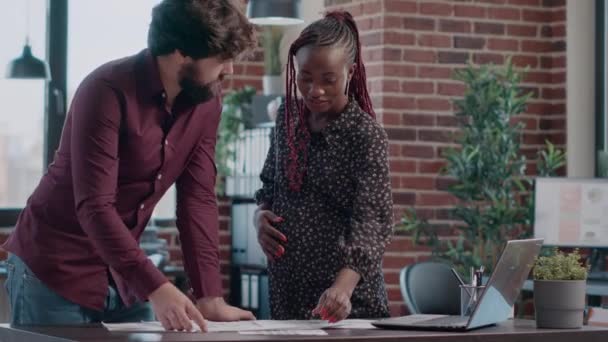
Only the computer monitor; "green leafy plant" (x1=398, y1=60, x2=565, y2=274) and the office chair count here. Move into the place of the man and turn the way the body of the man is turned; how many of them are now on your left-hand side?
3

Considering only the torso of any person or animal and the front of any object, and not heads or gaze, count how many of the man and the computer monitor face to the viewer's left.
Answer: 0

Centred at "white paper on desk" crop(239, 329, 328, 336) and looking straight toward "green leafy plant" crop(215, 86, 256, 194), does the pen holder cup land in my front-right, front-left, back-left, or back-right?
front-right

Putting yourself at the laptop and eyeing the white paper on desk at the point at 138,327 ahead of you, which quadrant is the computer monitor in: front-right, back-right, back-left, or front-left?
back-right

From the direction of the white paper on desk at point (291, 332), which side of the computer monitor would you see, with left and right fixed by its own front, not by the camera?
front

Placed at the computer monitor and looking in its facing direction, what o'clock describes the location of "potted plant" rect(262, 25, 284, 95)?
The potted plant is roughly at 4 o'clock from the computer monitor.

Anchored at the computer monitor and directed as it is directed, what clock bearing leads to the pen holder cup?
The pen holder cup is roughly at 12 o'clock from the computer monitor.

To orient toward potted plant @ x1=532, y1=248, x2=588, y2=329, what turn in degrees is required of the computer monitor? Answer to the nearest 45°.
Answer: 0° — it already faces it

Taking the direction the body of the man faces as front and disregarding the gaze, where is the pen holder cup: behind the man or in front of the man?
in front

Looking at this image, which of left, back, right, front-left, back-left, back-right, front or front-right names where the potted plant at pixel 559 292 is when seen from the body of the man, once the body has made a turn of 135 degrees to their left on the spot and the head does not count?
right

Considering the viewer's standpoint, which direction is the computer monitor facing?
facing the viewer

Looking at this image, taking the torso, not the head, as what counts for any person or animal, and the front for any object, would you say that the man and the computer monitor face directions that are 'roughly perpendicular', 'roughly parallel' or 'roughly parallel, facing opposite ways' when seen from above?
roughly perpendicular

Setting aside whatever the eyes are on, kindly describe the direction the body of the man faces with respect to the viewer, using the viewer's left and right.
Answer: facing the viewer and to the right of the viewer

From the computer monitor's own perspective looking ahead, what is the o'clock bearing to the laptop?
The laptop is roughly at 12 o'clock from the computer monitor.
